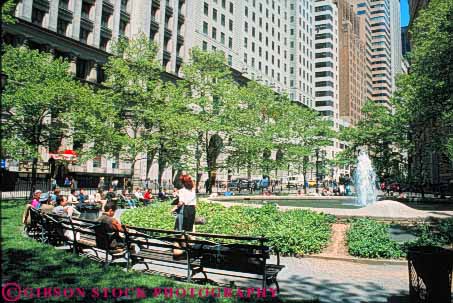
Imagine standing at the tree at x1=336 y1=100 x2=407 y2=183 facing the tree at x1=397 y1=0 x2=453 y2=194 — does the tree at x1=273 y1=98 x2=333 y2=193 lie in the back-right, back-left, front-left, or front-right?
back-right

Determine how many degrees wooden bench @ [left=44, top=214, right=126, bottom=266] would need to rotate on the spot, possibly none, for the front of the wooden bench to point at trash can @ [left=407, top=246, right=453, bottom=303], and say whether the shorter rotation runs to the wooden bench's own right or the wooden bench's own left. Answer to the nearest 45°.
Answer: approximately 90° to the wooden bench's own right

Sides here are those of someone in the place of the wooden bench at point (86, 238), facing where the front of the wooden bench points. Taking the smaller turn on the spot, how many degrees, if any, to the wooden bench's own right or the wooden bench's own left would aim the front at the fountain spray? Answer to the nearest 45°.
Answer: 0° — it already faces it

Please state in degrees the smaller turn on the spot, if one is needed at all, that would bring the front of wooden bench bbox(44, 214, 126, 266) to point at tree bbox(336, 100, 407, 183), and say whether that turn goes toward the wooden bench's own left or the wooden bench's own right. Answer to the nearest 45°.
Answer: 0° — it already faces it

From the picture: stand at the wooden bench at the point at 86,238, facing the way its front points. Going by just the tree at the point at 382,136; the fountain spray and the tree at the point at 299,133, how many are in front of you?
3

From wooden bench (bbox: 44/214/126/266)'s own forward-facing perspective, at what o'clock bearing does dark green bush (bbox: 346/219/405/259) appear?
The dark green bush is roughly at 2 o'clock from the wooden bench.

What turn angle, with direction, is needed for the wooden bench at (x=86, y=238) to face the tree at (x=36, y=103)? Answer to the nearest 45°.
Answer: approximately 45° to its left

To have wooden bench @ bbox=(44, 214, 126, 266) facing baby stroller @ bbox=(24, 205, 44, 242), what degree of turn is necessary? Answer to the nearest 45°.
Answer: approximately 90° to its left

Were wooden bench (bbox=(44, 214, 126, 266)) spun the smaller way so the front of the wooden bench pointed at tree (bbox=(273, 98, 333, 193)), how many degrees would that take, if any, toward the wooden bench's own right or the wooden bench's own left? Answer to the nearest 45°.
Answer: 0° — it already faces it

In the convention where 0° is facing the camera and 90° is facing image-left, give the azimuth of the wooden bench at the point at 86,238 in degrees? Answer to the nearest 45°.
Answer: approximately 225°

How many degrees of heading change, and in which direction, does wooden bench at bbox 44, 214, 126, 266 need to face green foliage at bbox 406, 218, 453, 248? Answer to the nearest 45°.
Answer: approximately 45° to its right

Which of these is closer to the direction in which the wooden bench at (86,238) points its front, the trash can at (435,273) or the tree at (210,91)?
the tree
